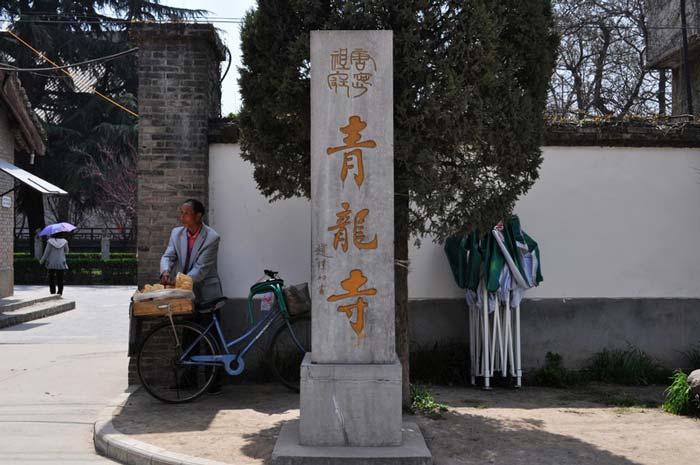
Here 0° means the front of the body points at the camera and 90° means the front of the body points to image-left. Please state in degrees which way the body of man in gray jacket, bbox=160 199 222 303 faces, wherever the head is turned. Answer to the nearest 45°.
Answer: approximately 45°

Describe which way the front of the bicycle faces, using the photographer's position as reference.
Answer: facing to the right of the viewer

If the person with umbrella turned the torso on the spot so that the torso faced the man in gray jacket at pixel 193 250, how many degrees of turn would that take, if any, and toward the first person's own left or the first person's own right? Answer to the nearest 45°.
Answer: approximately 180°

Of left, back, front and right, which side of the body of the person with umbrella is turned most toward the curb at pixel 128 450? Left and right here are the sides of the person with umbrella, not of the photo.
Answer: back

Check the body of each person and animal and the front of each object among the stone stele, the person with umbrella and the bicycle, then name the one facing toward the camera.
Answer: the stone stele

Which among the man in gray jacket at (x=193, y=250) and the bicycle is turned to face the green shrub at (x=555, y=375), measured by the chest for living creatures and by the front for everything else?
the bicycle

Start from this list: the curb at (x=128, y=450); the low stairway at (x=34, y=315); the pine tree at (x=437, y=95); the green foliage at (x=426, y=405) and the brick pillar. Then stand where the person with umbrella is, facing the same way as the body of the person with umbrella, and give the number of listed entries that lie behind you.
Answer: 5

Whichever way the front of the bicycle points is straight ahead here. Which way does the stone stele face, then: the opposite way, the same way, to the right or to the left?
to the right

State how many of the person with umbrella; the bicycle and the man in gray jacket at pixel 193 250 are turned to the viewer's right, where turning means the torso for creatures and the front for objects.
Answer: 1

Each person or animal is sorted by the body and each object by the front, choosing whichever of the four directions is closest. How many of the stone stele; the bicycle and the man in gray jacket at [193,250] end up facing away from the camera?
0

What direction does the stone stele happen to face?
toward the camera

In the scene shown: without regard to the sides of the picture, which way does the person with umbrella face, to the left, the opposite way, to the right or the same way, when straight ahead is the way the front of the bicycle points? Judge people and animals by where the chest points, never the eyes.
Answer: to the left

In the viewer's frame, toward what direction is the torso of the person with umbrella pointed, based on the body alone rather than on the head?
away from the camera

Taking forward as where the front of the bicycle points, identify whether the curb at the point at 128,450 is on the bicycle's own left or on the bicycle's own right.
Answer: on the bicycle's own right

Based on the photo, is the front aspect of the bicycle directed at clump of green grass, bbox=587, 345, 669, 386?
yes

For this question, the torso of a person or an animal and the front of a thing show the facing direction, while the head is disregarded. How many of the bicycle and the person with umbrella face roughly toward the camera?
0

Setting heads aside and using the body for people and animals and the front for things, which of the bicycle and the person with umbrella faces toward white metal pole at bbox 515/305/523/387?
the bicycle
